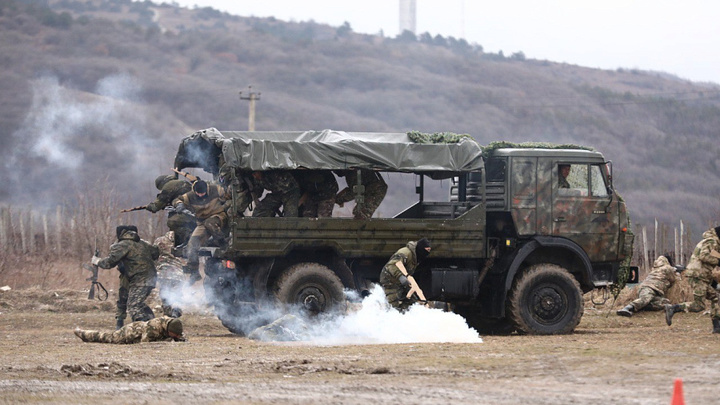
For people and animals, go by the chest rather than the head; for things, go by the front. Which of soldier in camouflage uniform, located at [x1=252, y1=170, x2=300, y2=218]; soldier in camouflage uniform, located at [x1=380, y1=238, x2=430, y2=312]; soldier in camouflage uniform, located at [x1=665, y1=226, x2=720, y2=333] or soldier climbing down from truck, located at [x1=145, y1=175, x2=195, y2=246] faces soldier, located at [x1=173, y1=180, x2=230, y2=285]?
soldier in camouflage uniform, located at [x1=252, y1=170, x2=300, y2=218]

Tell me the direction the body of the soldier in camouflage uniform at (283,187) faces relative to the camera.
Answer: to the viewer's left

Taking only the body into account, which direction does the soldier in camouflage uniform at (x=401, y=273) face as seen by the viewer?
to the viewer's right

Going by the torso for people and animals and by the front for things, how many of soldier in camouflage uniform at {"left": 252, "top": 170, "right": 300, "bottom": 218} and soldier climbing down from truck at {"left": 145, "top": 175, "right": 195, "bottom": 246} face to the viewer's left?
2

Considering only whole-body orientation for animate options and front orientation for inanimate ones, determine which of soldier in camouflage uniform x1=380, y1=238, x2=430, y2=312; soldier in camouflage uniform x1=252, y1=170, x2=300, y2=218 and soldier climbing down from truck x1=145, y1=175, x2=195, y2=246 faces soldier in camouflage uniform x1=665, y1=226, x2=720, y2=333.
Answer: soldier in camouflage uniform x1=380, y1=238, x2=430, y2=312

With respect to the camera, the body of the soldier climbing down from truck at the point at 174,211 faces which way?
to the viewer's left
